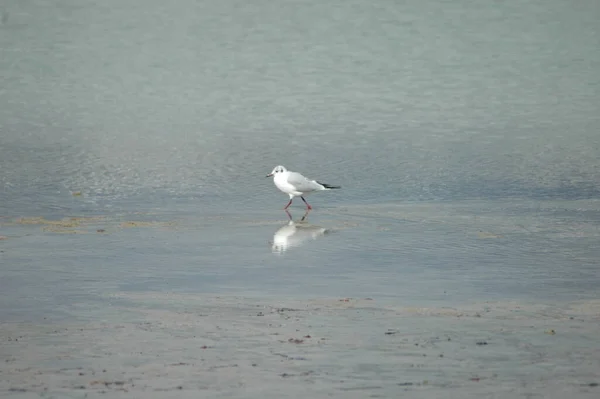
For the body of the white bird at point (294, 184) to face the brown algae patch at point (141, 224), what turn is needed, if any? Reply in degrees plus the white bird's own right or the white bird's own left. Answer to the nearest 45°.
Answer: approximately 45° to the white bird's own left

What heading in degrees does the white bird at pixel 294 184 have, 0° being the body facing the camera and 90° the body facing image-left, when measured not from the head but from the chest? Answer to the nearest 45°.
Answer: approximately 90°
